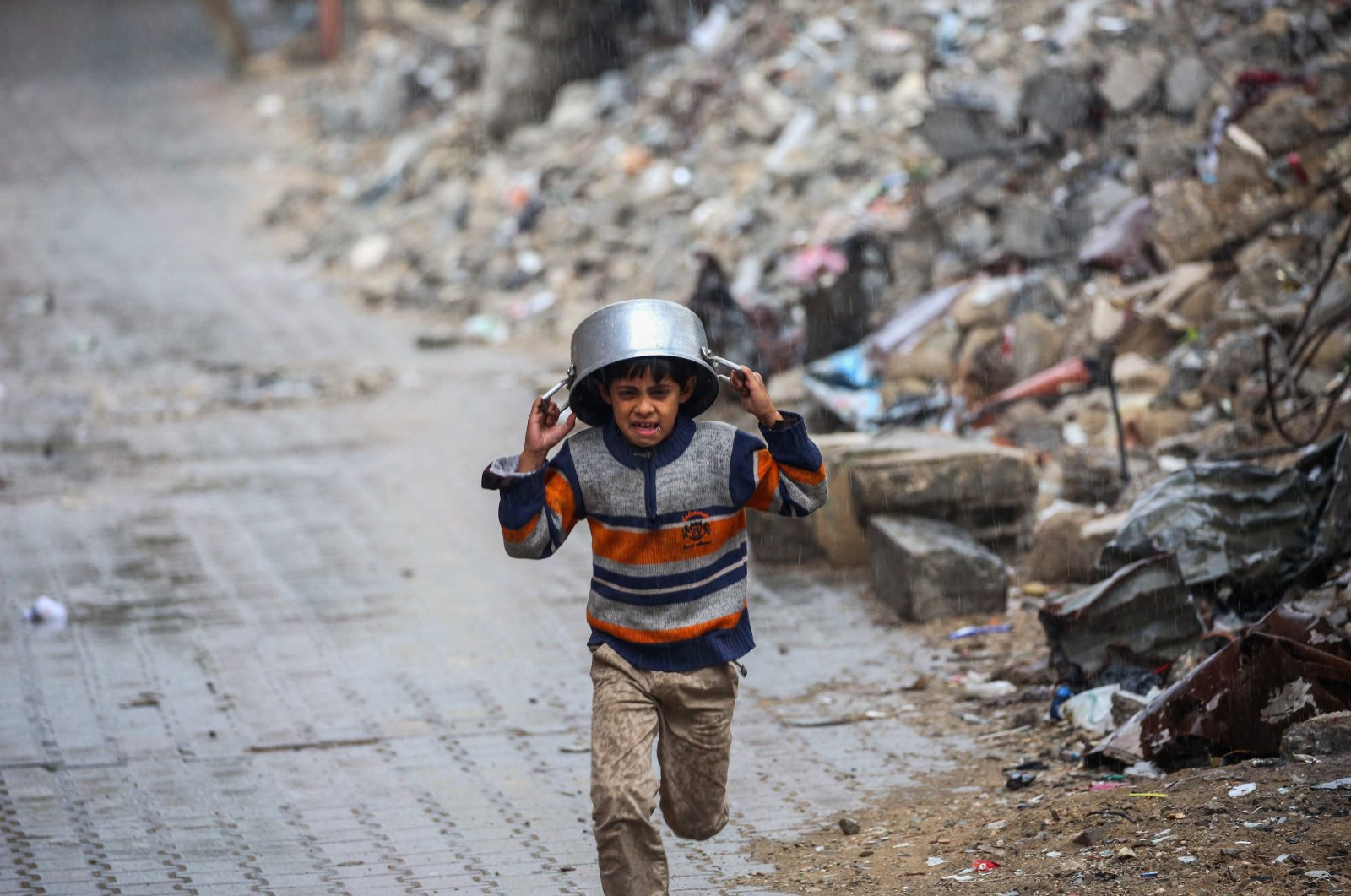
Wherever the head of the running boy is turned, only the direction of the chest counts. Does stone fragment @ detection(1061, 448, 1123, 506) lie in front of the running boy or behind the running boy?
behind

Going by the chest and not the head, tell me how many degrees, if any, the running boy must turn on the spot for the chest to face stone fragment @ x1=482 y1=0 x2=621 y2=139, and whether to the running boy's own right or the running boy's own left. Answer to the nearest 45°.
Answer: approximately 180°

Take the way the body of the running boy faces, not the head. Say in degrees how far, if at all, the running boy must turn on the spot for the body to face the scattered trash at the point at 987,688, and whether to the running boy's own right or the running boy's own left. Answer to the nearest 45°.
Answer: approximately 135° to the running boy's own left

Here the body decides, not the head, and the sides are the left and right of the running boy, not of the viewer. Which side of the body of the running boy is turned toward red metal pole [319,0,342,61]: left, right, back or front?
back

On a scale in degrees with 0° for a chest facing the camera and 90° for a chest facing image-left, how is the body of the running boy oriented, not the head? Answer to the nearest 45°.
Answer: approximately 0°

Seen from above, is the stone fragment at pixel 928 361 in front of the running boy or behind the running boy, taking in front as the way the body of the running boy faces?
behind

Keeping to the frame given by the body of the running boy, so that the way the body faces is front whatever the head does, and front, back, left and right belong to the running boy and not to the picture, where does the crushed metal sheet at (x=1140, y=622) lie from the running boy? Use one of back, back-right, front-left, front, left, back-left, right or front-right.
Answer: back-left

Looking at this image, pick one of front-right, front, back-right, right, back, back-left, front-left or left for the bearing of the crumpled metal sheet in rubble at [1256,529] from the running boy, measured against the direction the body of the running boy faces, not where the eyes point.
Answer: back-left

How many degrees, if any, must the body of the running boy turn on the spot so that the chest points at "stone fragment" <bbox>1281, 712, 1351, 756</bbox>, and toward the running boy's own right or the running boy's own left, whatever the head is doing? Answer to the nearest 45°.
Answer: approximately 90° to the running boy's own left

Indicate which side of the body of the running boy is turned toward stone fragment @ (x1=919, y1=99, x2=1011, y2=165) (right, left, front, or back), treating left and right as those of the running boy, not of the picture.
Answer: back
